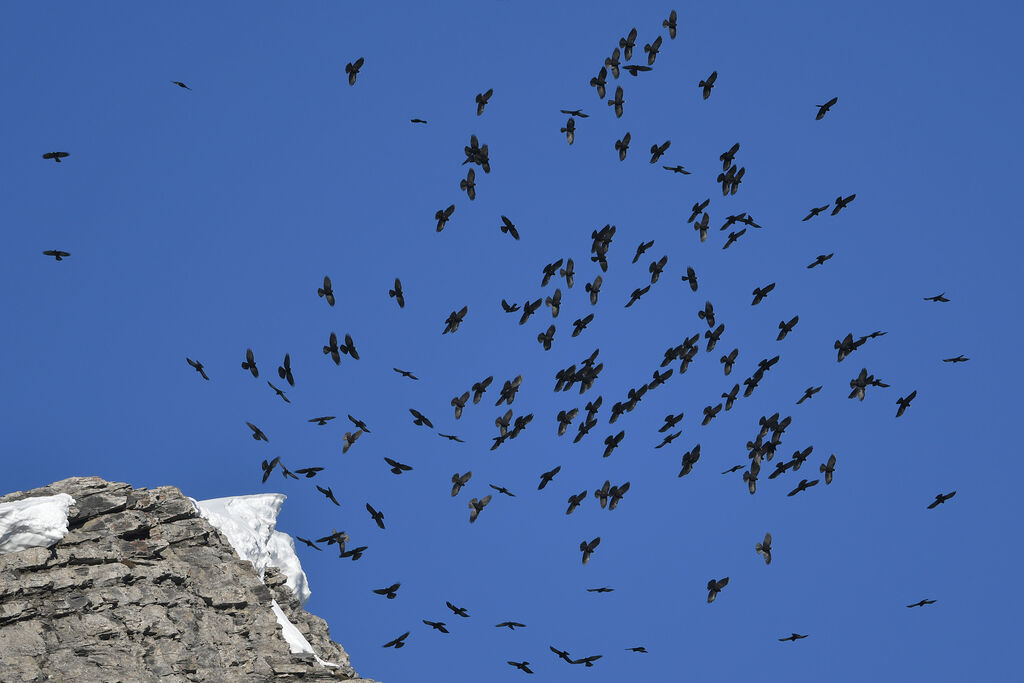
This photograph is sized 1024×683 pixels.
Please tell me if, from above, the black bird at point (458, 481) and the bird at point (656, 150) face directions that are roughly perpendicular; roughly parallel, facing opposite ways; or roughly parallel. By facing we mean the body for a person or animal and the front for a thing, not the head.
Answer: roughly parallel

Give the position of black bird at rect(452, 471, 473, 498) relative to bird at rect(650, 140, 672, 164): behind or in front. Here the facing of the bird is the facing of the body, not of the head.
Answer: behind

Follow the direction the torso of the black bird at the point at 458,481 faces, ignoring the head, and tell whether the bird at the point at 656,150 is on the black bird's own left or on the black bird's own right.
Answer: on the black bird's own right

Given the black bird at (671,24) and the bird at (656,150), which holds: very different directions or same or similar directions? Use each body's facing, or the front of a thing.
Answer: same or similar directions

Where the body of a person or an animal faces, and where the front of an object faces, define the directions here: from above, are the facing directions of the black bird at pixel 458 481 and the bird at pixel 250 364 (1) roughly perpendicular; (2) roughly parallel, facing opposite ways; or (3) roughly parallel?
roughly parallel
